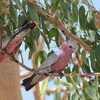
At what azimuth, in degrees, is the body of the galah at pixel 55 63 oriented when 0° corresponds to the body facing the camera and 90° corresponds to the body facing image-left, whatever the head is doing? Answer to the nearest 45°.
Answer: approximately 270°
